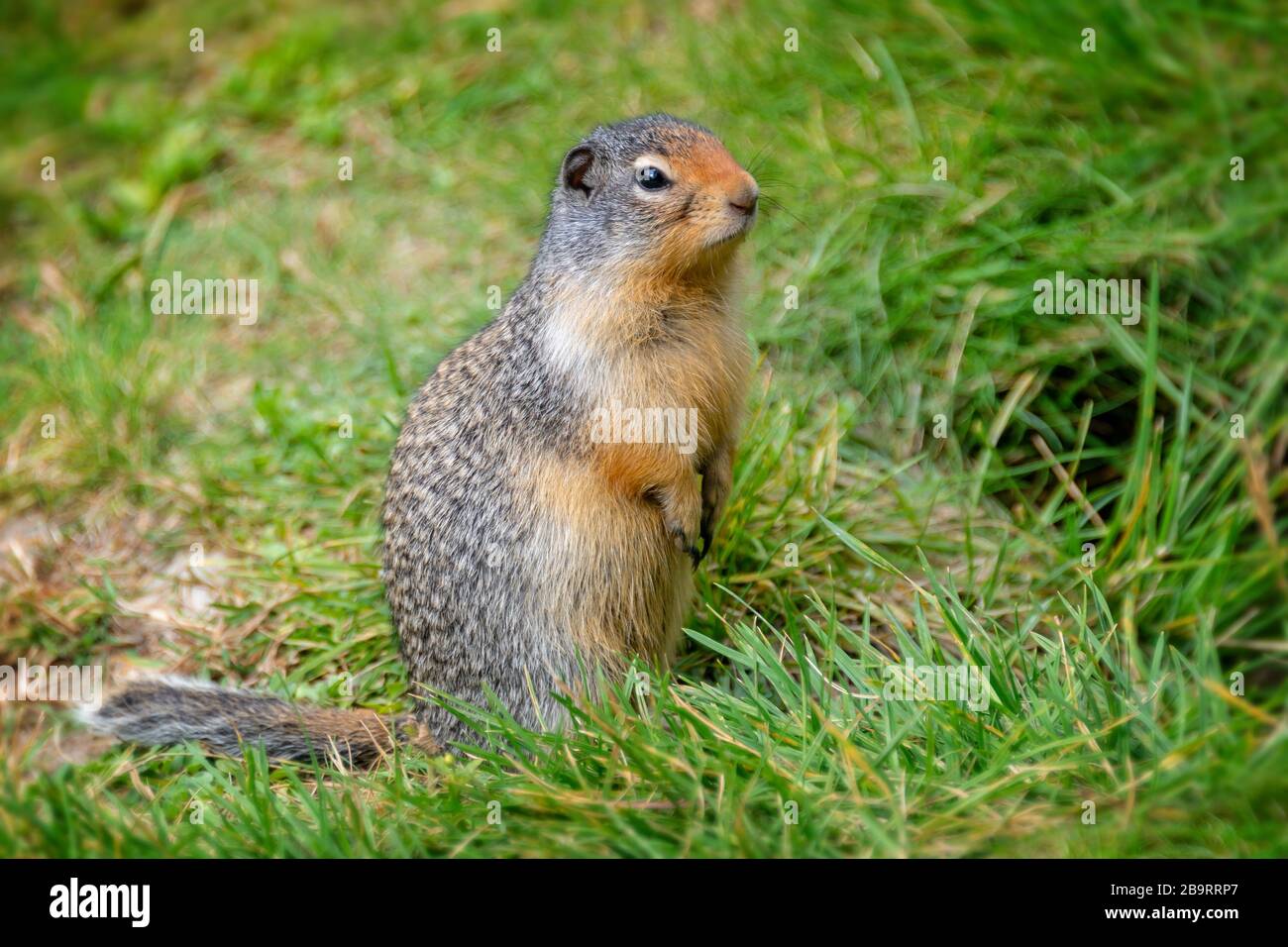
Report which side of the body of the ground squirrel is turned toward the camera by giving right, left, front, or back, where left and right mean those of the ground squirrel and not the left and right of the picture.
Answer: right
